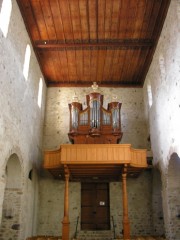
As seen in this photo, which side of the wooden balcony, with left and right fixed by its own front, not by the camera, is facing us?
front

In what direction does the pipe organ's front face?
toward the camera

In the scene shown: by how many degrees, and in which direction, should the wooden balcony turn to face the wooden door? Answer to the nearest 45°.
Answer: approximately 180°
